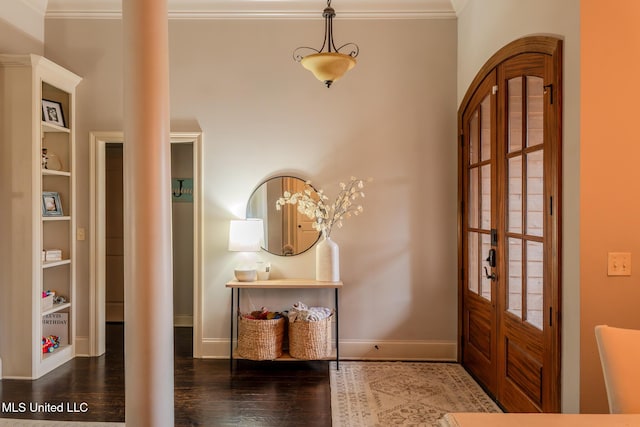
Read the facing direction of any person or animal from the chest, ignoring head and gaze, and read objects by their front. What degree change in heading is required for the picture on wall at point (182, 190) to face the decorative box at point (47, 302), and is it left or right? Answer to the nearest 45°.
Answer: approximately 45° to its right

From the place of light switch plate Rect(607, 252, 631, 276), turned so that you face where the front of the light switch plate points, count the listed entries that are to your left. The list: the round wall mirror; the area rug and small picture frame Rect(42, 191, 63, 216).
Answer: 0

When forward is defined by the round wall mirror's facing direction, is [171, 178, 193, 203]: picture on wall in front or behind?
behind

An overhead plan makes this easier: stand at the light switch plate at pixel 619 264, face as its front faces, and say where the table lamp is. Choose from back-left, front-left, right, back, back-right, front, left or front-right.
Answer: right

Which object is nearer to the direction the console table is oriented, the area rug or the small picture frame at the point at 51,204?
the area rug

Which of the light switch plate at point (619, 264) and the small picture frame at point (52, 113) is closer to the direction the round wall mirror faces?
the light switch plate

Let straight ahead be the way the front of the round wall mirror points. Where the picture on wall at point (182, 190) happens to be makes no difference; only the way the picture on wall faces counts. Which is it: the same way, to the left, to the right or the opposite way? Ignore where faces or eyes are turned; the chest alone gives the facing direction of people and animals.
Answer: the same way

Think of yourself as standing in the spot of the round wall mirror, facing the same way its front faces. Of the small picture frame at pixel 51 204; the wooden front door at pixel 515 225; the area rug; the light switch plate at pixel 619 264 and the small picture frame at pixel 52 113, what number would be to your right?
2

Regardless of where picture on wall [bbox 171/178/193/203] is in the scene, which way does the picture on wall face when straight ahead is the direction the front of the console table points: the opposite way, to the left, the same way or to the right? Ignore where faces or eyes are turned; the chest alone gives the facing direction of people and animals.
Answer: the same way

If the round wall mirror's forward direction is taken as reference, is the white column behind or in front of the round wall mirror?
in front

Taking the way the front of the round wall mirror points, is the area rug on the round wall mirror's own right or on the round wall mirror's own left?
on the round wall mirror's own left

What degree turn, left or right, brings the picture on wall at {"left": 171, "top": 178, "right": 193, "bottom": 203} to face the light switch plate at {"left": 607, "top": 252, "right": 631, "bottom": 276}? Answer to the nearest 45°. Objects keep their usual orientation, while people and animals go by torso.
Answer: approximately 45° to its left

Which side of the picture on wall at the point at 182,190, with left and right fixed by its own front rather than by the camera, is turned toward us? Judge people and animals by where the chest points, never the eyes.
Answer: front

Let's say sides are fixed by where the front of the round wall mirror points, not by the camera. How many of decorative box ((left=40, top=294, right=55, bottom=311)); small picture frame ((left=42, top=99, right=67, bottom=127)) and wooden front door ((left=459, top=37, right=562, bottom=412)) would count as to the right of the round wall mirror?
2

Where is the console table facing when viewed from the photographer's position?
facing the viewer

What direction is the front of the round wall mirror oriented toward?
toward the camera
